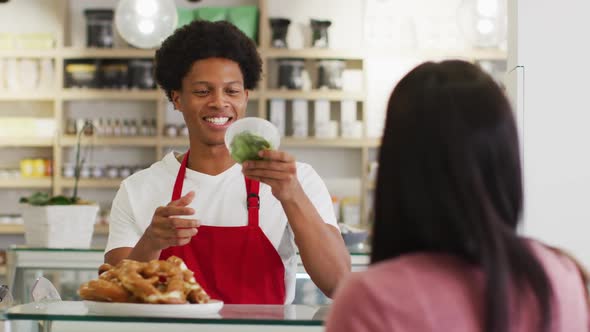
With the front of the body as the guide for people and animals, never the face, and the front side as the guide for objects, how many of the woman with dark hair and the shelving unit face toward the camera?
1

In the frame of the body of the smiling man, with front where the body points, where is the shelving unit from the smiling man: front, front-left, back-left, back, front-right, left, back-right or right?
back

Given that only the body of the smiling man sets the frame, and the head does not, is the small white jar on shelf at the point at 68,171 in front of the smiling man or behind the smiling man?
behind

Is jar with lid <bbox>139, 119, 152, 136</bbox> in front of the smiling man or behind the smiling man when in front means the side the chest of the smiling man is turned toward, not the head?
behind

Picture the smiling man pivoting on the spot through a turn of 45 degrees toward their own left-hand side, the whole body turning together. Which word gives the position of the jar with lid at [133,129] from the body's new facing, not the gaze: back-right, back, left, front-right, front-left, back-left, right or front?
back-left

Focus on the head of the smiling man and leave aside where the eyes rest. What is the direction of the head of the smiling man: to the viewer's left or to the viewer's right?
to the viewer's right

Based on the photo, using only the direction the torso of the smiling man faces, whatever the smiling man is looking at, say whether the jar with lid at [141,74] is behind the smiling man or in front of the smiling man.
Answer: behind

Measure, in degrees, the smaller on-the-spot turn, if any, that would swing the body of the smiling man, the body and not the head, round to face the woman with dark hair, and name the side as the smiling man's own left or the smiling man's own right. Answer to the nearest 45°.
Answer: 0° — they already face them

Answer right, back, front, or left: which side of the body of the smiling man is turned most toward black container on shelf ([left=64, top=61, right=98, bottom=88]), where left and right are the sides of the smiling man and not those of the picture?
back

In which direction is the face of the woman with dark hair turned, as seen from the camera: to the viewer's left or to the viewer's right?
to the viewer's left

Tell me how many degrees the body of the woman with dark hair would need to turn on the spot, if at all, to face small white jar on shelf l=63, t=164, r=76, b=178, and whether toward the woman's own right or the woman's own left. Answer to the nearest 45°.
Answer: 0° — they already face it

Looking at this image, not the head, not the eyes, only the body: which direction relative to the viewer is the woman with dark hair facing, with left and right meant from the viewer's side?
facing away from the viewer and to the left of the viewer
